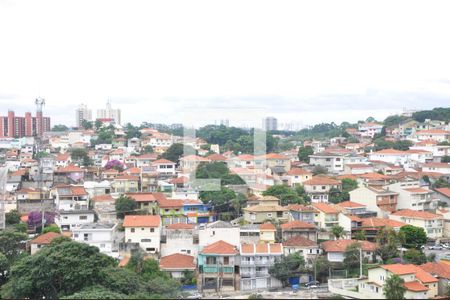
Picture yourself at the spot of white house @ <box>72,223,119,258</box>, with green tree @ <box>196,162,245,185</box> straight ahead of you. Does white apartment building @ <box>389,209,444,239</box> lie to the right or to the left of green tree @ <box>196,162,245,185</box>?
right

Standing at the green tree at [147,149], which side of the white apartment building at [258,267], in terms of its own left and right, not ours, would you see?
back

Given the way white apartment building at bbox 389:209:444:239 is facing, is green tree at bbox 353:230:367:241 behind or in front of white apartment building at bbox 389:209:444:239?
in front

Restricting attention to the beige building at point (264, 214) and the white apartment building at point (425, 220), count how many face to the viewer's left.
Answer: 0

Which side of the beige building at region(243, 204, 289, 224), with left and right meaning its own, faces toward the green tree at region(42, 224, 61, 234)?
right

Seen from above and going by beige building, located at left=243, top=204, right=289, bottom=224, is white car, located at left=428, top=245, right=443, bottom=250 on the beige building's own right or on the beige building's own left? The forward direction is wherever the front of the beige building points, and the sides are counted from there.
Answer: on the beige building's own left

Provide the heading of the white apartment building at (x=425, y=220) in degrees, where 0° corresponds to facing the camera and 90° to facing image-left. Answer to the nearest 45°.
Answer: approximately 0°

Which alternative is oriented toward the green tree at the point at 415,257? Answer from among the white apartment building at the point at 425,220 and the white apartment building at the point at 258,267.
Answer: the white apartment building at the point at 425,220
